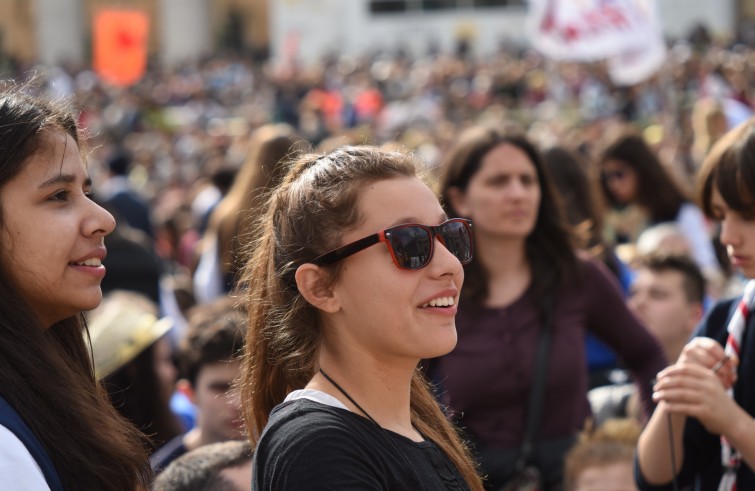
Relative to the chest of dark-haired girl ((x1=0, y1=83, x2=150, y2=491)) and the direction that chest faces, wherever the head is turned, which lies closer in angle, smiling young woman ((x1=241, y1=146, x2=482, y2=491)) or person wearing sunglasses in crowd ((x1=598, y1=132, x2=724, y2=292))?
the smiling young woman

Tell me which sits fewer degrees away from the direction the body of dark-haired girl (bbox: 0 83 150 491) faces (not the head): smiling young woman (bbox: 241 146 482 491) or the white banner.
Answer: the smiling young woman

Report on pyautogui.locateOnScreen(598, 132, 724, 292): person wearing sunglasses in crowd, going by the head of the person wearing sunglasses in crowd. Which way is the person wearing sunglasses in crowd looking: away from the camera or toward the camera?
toward the camera

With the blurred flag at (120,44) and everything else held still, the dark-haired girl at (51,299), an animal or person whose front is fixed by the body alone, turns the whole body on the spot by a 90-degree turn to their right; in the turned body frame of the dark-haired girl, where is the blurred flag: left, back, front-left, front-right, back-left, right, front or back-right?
back

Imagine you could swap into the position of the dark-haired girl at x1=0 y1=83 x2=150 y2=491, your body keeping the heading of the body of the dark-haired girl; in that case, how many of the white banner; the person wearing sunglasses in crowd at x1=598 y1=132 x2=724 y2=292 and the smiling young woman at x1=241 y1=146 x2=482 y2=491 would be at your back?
0

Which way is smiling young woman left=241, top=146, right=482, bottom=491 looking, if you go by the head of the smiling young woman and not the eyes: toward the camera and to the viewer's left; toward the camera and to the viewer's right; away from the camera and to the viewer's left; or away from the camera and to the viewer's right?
toward the camera and to the viewer's right

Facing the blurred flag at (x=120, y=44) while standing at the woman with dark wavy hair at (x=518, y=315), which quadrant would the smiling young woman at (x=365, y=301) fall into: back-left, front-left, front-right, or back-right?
back-left

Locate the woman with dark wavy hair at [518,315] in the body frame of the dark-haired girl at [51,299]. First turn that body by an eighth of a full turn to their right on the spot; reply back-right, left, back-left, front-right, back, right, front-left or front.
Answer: left

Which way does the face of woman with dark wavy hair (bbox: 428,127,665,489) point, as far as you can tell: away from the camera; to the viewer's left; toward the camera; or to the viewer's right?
toward the camera

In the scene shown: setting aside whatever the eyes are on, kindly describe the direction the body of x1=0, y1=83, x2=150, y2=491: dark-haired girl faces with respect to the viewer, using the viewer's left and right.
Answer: facing to the right of the viewer

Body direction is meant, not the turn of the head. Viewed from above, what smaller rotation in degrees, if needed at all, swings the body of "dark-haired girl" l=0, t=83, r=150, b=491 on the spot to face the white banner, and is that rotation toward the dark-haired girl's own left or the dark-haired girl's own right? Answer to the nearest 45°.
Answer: approximately 45° to the dark-haired girl's own left

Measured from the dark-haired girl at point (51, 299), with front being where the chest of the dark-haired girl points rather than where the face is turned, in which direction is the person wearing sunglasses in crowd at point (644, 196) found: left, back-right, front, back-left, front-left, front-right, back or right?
front-left

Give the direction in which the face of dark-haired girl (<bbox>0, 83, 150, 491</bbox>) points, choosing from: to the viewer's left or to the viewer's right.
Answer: to the viewer's right
